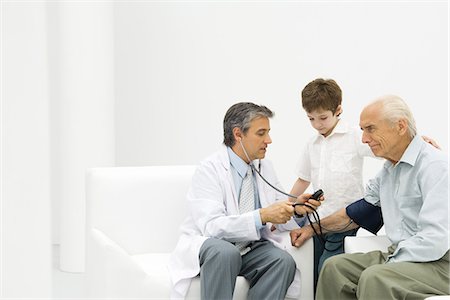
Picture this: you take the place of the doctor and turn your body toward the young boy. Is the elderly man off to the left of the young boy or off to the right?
right

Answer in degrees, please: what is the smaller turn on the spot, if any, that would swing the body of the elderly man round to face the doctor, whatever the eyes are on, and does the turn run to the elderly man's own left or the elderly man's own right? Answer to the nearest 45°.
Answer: approximately 45° to the elderly man's own right

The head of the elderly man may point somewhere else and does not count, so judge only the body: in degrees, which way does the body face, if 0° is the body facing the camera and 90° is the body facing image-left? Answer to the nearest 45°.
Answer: approximately 45°

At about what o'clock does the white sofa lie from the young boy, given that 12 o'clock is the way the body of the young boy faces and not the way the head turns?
The white sofa is roughly at 1 o'clock from the young boy.
